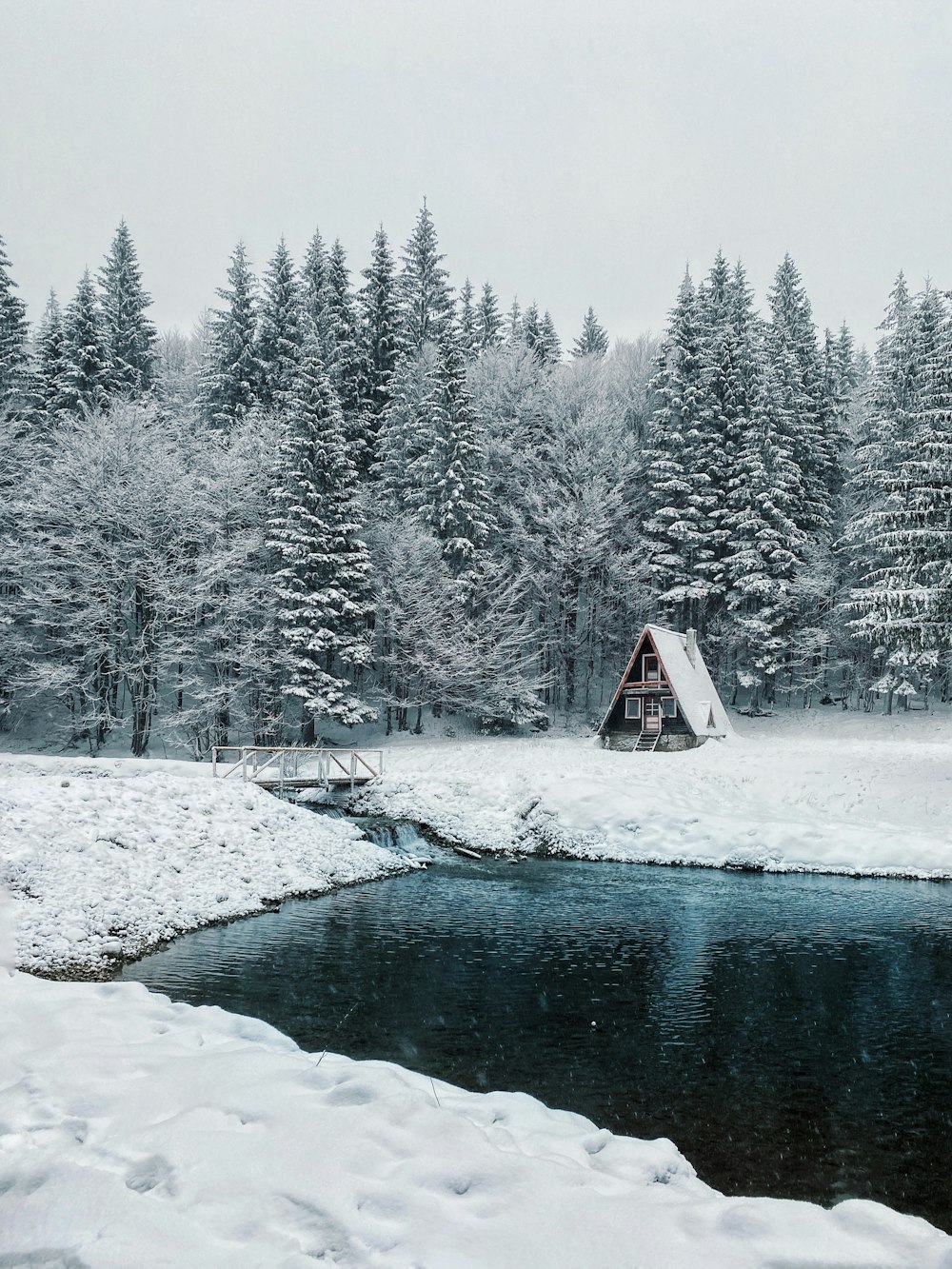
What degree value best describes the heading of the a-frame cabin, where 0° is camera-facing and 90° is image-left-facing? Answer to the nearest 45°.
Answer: approximately 45°

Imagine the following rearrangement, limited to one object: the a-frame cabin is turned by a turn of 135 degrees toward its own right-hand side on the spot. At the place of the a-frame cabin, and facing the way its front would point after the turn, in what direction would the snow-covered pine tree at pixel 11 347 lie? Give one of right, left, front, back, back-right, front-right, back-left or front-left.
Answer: left

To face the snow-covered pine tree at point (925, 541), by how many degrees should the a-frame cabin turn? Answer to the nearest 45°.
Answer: approximately 90° to its left

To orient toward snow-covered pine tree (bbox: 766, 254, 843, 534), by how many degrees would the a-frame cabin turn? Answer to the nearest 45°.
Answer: approximately 180°

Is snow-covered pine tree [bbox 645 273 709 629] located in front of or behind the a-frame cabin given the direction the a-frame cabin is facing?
behind
